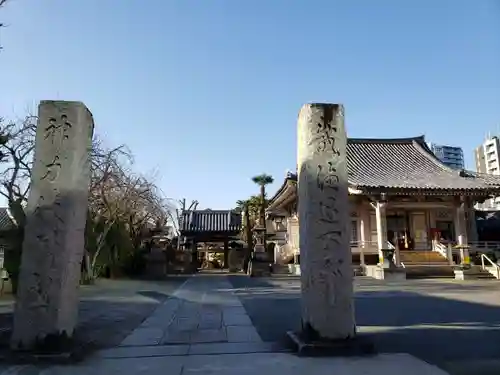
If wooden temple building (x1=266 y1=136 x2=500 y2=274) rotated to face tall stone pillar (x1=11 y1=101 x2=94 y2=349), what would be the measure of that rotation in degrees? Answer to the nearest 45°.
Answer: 0° — it already faces it

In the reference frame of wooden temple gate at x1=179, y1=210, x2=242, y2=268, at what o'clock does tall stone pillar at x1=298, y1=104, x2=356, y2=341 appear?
The tall stone pillar is roughly at 12 o'clock from the wooden temple gate.

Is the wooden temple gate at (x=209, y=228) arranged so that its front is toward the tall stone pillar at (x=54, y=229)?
yes

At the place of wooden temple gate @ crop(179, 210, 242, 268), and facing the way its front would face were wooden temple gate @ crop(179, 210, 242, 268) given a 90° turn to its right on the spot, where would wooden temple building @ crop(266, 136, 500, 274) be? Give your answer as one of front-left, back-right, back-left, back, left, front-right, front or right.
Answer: back-left

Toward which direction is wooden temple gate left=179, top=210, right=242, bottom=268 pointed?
toward the camera

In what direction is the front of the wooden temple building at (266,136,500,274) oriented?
toward the camera

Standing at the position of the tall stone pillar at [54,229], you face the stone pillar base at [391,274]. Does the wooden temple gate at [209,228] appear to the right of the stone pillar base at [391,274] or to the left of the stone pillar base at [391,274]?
left

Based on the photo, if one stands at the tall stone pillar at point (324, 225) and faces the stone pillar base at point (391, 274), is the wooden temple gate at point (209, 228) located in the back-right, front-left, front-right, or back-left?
front-left

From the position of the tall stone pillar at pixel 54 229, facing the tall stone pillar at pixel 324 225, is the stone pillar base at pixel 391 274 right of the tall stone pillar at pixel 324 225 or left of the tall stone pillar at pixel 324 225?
left

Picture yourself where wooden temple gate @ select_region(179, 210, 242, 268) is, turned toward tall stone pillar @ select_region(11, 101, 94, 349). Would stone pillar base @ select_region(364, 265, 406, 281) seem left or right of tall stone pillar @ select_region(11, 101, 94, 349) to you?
left
